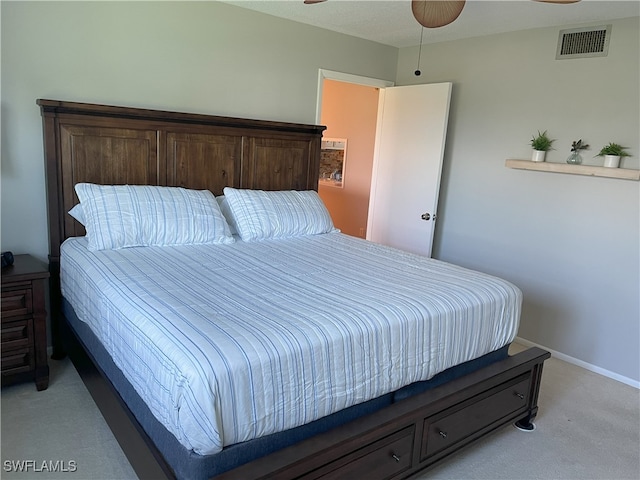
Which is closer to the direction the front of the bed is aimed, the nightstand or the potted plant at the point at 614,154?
the potted plant

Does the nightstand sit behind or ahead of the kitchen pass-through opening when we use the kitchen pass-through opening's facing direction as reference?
ahead

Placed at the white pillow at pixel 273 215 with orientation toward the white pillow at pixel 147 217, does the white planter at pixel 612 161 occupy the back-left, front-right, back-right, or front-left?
back-left

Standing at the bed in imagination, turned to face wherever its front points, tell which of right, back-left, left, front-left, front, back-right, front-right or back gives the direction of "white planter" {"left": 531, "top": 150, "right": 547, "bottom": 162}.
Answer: left

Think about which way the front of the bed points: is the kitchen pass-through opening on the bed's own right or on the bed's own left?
on the bed's own left

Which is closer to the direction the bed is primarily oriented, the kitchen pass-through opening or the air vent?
the air vent

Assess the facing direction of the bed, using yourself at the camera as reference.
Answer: facing the viewer and to the right of the viewer

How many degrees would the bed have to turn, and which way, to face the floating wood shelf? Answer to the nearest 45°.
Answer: approximately 90° to its left

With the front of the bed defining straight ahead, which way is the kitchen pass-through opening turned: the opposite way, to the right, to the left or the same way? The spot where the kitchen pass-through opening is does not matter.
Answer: to the right
